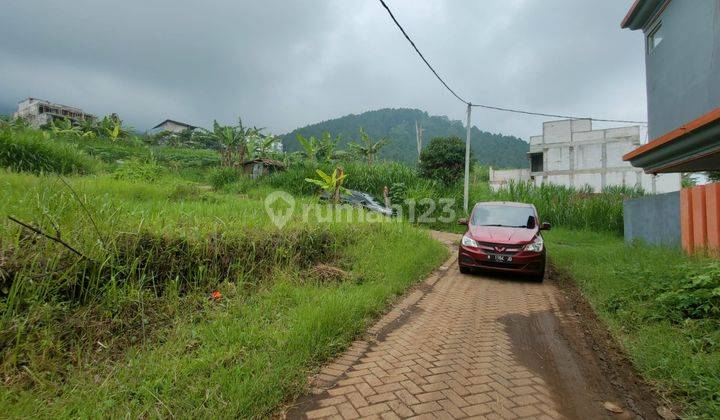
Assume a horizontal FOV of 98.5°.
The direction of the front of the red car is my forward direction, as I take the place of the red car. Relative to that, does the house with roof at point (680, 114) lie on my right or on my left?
on my left

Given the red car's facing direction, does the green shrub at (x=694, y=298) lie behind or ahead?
ahead

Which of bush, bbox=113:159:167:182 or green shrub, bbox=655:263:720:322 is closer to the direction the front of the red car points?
the green shrub

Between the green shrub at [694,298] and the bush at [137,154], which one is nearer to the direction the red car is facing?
the green shrub

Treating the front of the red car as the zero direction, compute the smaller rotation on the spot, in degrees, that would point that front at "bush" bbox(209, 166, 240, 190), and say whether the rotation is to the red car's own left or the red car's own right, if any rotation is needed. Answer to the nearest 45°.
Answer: approximately 135° to the red car's own right

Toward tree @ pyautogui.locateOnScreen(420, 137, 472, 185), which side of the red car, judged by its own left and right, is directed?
back

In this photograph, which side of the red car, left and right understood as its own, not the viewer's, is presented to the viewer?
front

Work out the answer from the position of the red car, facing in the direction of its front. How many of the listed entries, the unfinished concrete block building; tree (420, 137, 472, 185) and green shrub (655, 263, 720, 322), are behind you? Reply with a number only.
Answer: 2

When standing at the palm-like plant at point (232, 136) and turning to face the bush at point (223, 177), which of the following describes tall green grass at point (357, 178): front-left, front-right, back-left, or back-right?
front-left

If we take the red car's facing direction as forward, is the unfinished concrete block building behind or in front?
behind

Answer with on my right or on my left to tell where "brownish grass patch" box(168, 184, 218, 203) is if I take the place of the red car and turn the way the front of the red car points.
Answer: on my right

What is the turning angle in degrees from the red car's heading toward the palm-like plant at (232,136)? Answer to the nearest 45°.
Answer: approximately 135° to its right

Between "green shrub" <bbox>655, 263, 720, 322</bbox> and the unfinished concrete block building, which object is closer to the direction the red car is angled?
the green shrub

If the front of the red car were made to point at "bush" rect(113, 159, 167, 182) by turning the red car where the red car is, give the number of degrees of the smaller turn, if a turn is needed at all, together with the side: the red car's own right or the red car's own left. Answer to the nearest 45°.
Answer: approximately 90° to the red car's own right
